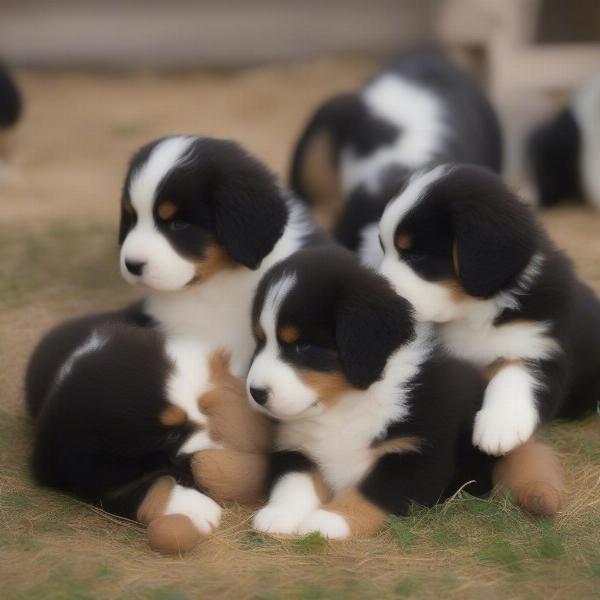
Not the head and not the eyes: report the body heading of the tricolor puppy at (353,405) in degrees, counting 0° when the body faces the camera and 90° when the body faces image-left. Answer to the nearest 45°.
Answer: approximately 45°

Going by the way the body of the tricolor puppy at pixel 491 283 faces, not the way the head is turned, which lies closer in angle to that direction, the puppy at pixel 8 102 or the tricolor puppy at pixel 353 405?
the tricolor puppy

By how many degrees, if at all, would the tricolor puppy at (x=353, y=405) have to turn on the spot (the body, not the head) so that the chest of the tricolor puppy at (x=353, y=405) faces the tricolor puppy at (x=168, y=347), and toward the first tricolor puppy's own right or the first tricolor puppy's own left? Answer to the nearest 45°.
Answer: approximately 90° to the first tricolor puppy's own right

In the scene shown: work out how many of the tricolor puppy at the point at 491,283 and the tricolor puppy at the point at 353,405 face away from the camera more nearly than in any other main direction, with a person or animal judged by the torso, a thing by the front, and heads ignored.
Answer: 0

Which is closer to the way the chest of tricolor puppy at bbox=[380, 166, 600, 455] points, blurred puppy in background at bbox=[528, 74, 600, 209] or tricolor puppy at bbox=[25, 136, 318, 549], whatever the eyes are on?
the tricolor puppy

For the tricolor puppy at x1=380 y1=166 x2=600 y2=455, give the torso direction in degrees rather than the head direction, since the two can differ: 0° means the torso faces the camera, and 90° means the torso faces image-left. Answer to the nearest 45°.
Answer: approximately 45°

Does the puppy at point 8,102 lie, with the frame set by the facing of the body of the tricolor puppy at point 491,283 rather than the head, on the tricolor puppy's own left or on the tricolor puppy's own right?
on the tricolor puppy's own right

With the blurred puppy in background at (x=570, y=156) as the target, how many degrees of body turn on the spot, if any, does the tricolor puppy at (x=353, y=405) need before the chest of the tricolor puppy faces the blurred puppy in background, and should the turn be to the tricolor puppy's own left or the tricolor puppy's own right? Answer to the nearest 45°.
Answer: approximately 135° to the tricolor puppy's own right

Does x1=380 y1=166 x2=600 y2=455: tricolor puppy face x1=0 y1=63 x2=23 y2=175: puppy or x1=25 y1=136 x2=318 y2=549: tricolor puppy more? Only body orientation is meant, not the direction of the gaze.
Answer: the tricolor puppy

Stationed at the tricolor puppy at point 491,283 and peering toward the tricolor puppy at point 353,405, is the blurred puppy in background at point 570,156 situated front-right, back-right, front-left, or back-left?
back-right

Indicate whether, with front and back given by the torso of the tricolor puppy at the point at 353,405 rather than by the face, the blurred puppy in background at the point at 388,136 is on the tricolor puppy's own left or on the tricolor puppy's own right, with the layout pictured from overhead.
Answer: on the tricolor puppy's own right

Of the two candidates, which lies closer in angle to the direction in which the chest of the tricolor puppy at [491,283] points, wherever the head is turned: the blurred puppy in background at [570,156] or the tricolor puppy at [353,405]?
the tricolor puppy

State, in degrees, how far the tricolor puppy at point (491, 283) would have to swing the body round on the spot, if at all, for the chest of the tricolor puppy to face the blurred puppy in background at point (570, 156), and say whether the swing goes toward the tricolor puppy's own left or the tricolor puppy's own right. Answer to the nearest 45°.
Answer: approximately 135° to the tricolor puppy's own right
